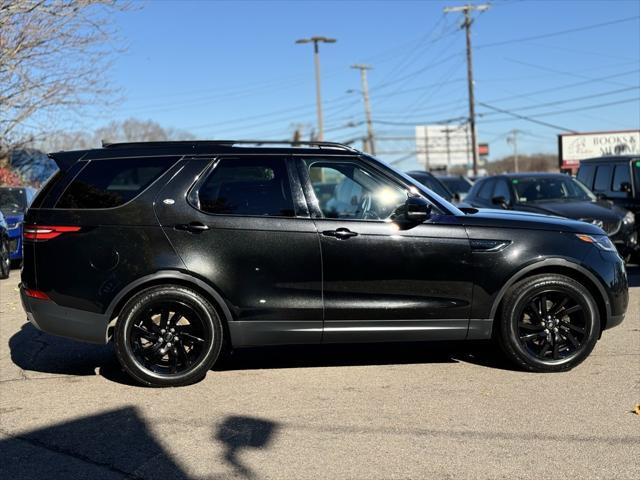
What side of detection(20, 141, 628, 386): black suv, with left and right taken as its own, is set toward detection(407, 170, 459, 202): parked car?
left

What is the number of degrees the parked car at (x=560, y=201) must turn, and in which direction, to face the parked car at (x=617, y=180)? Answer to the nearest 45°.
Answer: approximately 90° to its left

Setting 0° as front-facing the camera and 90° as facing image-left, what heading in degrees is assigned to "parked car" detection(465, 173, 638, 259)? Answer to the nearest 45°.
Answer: approximately 315°

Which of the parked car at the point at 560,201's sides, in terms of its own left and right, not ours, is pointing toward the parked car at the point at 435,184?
right

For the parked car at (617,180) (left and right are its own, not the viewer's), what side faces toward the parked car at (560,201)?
right

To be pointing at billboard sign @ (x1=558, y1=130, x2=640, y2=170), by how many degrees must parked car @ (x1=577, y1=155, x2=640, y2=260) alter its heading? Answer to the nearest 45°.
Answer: approximately 135° to its left

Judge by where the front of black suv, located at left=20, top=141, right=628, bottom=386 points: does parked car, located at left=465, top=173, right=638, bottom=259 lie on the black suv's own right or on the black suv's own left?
on the black suv's own left

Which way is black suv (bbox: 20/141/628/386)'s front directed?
to the viewer's right

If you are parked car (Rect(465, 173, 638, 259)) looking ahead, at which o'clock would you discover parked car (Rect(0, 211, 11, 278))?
parked car (Rect(0, 211, 11, 278)) is roughly at 4 o'clock from parked car (Rect(465, 173, 638, 259)).

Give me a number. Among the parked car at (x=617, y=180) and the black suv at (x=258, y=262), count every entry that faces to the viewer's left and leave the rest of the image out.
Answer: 0

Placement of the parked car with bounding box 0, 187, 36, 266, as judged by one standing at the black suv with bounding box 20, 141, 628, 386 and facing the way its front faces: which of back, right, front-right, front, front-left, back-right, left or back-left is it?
back-left

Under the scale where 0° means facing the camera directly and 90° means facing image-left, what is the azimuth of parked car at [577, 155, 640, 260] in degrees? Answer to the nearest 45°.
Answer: approximately 315°

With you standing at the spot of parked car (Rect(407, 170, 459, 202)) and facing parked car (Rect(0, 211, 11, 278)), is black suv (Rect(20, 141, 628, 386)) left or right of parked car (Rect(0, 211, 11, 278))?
left
